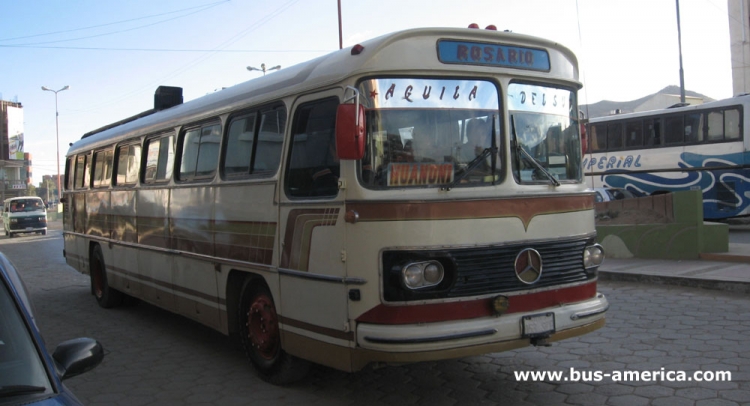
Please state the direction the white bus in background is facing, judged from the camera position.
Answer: facing away from the viewer and to the left of the viewer

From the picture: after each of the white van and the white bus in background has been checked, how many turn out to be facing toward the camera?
1

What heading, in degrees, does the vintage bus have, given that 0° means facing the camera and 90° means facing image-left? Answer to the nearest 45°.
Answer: approximately 315°

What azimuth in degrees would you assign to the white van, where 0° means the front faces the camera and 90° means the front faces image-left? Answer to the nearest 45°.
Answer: approximately 0°

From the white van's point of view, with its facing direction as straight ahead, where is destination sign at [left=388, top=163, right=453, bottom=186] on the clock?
The destination sign is roughly at 12 o'clock from the white van.

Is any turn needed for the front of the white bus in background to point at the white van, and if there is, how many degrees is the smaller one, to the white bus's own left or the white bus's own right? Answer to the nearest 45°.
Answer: approximately 45° to the white bus's own left

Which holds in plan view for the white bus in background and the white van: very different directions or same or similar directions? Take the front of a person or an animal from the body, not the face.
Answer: very different directions

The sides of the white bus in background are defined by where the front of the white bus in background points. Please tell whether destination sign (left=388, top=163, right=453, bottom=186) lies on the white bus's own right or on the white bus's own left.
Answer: on the white bus's own left
